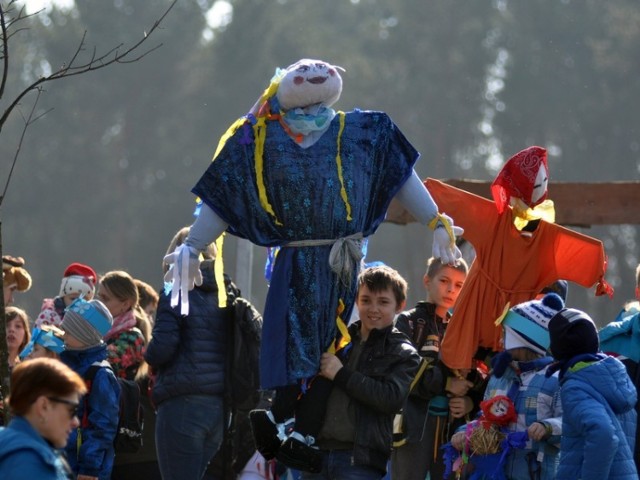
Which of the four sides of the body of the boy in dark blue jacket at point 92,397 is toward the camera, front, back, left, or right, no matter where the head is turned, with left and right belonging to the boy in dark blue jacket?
left

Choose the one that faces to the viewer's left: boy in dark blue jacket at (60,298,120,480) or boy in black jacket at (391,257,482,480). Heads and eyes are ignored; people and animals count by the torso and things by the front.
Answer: the boy in dark blue jacket

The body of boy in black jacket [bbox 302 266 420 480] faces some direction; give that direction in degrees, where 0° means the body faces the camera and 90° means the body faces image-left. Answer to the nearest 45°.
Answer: approximately 45°

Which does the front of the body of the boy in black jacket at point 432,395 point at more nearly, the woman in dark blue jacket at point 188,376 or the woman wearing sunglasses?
the woman wearing sunglasses

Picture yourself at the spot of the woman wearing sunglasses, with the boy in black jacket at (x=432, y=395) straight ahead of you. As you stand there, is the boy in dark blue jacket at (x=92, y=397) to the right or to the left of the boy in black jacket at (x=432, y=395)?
left

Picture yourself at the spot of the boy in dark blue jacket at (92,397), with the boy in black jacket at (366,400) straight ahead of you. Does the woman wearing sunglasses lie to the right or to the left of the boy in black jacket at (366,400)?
right

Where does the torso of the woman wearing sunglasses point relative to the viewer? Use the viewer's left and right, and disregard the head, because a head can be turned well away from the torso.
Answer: facing to the right of the viewer

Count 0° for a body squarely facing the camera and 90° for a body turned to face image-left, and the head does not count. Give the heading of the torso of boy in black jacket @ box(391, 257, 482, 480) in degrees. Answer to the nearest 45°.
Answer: approximately 315°

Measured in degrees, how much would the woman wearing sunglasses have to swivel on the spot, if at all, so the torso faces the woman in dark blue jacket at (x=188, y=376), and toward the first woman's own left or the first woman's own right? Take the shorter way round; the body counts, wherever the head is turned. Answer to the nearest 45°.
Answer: approximately 90° to the first woman's own left

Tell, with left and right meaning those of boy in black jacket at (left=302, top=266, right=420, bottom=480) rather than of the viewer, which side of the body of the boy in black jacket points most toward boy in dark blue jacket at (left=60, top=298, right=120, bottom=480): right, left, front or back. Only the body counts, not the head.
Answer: right

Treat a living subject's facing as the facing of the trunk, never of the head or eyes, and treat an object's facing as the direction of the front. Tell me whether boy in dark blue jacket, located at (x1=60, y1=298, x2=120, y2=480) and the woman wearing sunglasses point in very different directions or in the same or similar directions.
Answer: very different directions

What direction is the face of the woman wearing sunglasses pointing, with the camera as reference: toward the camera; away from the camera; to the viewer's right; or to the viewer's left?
to the viewer's right

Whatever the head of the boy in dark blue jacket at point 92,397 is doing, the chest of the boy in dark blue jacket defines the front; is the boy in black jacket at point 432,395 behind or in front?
behind
